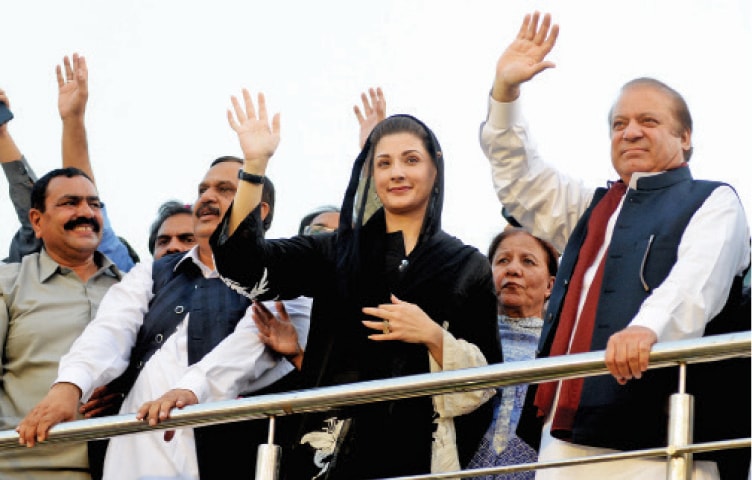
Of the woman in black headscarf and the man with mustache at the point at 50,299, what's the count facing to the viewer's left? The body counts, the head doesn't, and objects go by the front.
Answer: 0

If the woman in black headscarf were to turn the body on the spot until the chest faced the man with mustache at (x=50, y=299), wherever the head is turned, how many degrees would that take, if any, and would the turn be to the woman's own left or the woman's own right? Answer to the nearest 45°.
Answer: approximately 135° to the woman's own right

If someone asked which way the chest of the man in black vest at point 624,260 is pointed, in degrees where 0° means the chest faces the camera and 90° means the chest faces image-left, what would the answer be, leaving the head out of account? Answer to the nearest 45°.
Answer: approximately 45°

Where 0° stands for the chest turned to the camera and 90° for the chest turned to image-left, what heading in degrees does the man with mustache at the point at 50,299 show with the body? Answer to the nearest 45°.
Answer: approximately 315°

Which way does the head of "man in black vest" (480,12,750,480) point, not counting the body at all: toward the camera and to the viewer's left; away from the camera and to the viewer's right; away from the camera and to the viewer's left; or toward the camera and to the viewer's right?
toward the camera and to the viewer's left
